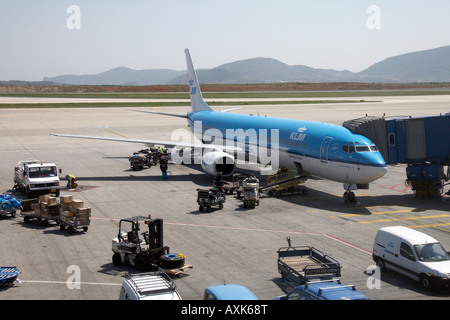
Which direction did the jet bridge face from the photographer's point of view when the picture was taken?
facing to the left of the viewer

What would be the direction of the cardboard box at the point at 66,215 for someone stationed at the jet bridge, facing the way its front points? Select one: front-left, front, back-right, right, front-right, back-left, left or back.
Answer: front-left

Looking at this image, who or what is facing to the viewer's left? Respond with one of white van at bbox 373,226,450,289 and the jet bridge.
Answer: the jet bridge

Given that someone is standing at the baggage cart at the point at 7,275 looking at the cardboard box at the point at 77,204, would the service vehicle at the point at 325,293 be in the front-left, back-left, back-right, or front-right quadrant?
back-right

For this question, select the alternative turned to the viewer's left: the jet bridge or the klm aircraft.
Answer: the jet bridge

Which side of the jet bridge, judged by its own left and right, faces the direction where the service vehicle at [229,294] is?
left

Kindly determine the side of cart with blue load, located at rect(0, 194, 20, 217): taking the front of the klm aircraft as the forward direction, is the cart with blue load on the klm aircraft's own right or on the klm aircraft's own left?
on the klm aircraft's own right

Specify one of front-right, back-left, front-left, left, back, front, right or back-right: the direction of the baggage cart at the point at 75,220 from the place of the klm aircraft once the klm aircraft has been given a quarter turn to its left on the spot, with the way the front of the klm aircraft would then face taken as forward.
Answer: back
